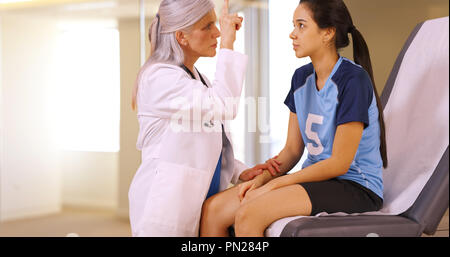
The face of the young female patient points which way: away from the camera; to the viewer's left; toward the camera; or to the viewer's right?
to the viewer's left

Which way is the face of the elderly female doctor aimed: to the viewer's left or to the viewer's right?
to the viewer's right

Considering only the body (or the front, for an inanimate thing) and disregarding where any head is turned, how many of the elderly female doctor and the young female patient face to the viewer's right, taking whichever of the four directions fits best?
1

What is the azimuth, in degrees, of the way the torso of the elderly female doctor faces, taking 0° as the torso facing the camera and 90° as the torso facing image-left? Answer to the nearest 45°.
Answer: approximately 270°
